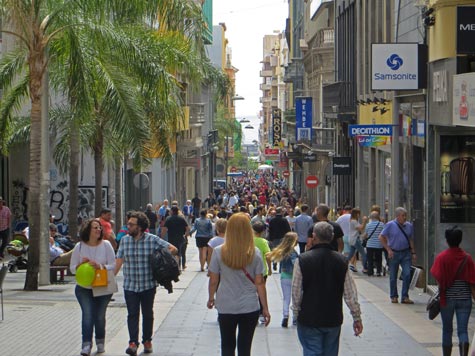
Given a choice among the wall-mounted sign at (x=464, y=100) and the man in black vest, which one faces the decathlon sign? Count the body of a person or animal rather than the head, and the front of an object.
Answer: the man in black vest

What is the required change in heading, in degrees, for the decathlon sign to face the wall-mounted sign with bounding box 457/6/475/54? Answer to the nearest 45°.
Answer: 0° — it already faces it

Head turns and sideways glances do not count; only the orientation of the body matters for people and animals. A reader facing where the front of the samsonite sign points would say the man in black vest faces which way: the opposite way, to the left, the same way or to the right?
the opposite way

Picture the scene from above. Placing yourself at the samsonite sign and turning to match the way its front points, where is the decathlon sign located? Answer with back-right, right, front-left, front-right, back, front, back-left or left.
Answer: back

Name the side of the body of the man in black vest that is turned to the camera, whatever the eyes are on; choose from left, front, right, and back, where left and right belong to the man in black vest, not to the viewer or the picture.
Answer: back

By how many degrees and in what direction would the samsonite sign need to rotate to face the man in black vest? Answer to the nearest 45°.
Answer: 0° — it already faces them
